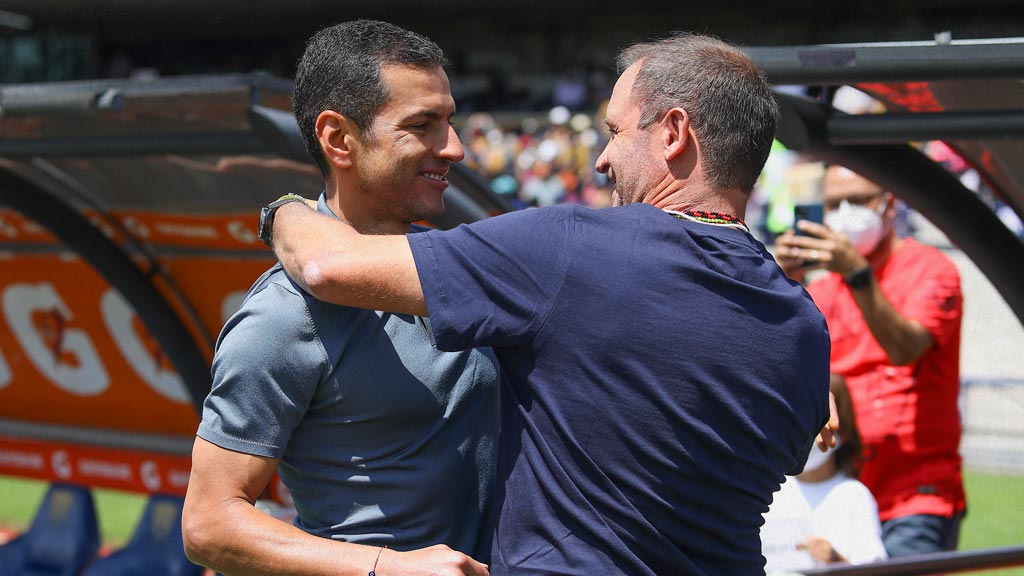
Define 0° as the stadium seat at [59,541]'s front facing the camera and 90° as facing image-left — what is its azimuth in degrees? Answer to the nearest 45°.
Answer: approximately 45°

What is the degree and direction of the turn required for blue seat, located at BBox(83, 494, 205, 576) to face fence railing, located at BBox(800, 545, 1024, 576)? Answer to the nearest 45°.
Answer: approximately 90° to its left

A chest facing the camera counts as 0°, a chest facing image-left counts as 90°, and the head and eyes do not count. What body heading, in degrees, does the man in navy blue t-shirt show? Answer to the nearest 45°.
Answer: approximately 135°

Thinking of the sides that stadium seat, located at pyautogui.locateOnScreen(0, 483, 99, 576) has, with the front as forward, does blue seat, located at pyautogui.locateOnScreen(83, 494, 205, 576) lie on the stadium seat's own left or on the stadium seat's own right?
on the stadium seat's own left

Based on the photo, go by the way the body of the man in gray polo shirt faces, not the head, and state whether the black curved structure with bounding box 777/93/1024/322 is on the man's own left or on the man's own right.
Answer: on the man's own left

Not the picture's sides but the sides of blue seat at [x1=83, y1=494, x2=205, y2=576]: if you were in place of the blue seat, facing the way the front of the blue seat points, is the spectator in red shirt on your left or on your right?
on your left

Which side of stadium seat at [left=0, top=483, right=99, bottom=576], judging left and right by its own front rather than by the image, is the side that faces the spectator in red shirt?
left

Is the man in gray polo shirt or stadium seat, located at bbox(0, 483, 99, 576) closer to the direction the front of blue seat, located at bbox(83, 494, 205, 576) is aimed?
the man in gray polo shirt
